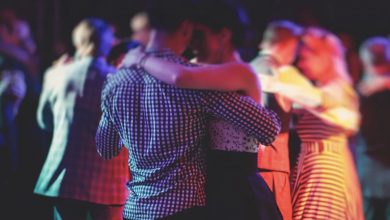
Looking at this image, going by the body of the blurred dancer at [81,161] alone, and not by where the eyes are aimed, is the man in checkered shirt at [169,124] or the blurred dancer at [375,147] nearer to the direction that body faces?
the blurred dancer

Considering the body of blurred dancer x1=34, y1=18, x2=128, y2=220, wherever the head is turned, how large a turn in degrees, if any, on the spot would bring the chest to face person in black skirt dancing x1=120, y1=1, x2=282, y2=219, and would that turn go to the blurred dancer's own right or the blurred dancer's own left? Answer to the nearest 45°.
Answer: approximately 135° to the blurred dancer's own right

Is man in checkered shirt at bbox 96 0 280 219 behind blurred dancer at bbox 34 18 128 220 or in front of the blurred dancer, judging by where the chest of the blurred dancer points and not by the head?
behind

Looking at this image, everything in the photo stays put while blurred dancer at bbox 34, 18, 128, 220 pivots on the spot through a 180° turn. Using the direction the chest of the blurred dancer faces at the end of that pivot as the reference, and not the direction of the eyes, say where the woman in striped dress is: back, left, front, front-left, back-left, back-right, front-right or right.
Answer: left

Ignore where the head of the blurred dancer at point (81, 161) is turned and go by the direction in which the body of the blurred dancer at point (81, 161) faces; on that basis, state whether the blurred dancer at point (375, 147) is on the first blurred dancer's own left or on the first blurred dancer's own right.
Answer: on the first blurred dancer's own right

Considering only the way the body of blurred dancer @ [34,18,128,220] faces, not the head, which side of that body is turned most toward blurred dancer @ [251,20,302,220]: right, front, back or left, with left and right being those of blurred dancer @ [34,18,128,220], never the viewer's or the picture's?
right

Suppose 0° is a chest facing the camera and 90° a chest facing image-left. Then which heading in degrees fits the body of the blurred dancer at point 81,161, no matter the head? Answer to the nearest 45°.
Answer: approximately 180°
